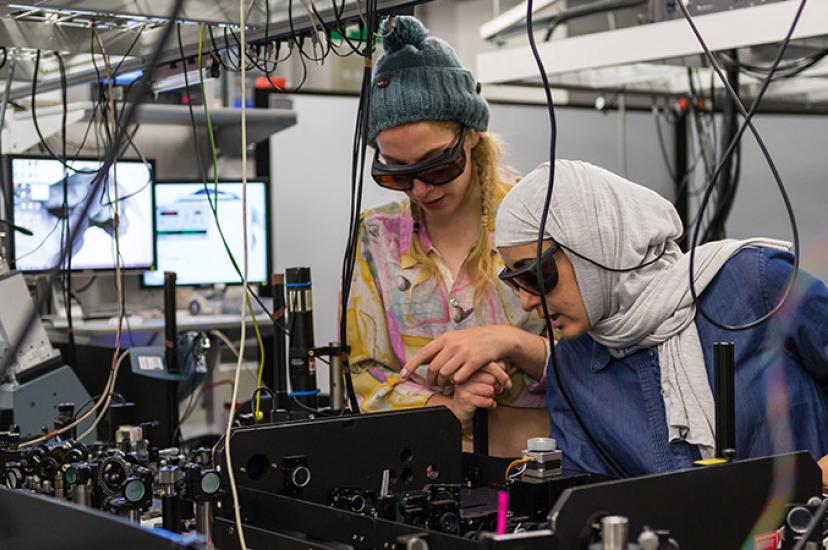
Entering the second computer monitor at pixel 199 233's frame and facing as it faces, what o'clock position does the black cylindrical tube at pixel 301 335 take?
The black cylindrical tube is roughly at 12 o'clock from the second computer monitor.

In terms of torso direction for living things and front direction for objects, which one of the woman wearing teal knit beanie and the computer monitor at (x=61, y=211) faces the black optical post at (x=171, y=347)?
the computer monitor

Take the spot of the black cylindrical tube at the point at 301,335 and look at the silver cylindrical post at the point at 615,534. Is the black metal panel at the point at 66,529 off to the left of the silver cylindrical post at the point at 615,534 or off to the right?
right

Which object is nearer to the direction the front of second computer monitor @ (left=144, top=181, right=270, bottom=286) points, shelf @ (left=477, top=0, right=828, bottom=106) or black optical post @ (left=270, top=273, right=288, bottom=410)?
the black optical post

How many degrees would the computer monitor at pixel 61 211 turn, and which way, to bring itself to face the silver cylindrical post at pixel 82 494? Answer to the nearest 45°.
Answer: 0° — it already faces it

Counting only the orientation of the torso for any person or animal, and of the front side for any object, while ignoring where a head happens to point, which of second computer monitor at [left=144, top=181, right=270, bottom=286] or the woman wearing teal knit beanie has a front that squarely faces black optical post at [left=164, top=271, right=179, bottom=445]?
the second computer monitor

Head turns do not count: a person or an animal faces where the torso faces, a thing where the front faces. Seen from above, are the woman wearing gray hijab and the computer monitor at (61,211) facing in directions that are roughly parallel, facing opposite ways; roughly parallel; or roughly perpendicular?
roughly perpendicular

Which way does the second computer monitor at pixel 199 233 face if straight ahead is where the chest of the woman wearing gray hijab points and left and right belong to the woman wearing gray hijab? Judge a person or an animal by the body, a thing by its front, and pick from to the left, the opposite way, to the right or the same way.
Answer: to the left
